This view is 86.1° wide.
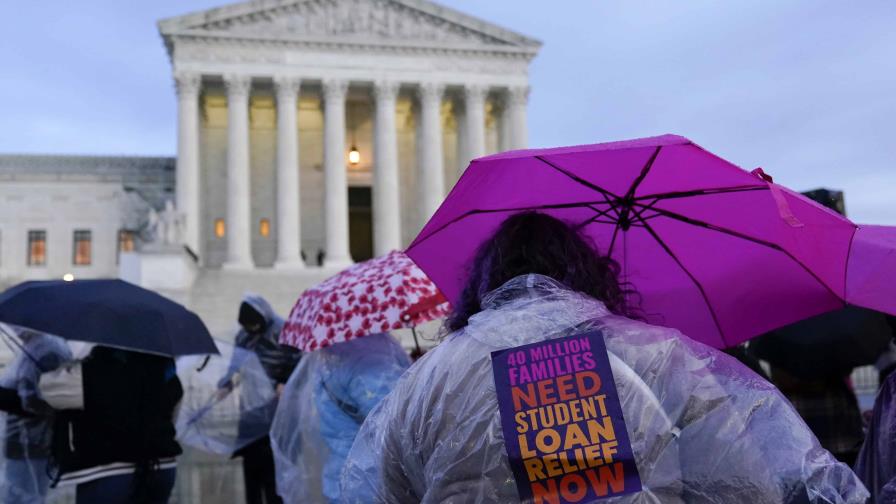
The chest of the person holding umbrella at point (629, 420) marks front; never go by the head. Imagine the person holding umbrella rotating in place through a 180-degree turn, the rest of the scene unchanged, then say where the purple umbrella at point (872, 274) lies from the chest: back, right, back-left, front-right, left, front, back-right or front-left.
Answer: back-left

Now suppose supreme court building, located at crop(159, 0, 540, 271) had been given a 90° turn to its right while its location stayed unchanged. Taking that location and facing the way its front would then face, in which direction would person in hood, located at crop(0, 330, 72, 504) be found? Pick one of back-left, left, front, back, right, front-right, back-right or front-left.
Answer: left

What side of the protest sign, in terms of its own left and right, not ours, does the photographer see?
front

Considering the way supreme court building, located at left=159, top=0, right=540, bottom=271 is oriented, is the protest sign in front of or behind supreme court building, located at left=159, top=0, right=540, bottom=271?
in front

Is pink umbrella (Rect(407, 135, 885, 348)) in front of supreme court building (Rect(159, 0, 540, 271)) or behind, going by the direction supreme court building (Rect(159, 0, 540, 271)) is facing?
in front

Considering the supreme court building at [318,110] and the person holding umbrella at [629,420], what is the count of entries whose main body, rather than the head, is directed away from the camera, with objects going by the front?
1

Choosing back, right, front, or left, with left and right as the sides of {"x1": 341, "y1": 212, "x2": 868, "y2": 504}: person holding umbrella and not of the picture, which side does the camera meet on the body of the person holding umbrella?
back

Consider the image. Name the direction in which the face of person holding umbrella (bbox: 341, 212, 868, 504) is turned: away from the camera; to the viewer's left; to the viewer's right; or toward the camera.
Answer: away from the camera

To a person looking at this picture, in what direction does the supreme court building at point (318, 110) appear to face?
facing the viewer

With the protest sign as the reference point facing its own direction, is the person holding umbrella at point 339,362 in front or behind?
behind

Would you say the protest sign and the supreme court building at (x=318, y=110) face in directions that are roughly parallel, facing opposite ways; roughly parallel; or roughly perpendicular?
roughly parallel

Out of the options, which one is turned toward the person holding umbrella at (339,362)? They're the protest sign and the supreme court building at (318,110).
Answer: the supreme court building

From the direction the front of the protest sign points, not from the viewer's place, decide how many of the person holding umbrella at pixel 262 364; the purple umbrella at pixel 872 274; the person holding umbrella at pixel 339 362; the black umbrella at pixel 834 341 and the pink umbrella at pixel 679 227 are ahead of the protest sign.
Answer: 0

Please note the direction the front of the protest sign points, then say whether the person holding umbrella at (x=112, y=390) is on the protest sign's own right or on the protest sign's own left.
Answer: on the protest sign's own right

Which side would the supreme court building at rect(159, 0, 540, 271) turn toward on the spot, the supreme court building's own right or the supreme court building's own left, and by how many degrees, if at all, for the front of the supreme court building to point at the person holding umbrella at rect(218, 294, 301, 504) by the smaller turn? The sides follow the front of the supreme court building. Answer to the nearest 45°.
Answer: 0° — it already faces them

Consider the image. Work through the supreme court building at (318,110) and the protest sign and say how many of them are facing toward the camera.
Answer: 2

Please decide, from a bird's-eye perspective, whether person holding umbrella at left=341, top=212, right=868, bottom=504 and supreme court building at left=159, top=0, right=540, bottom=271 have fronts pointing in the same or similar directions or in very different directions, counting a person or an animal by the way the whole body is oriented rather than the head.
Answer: very different directions

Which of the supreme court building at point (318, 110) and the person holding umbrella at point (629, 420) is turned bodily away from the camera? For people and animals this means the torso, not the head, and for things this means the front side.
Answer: the person holding umbrella

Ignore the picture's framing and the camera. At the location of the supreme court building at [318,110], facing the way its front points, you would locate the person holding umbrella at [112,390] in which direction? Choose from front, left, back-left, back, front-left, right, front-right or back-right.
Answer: front
